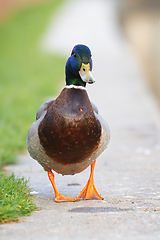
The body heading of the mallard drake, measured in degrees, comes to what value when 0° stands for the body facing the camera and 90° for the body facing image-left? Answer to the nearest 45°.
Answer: approximately 0°
